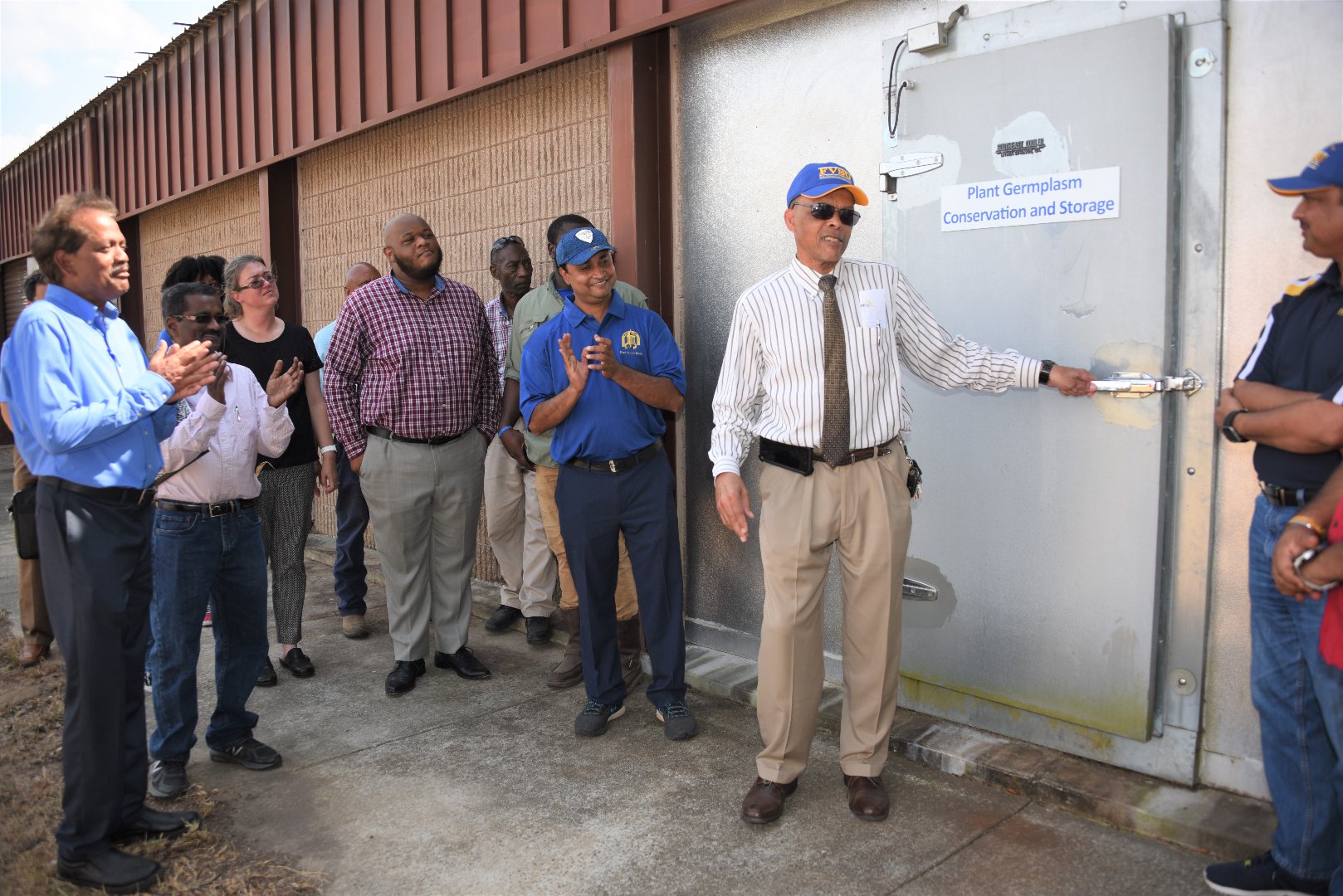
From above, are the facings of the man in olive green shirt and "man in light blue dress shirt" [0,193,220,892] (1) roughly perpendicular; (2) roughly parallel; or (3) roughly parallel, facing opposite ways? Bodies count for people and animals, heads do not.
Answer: roughly perpendicular

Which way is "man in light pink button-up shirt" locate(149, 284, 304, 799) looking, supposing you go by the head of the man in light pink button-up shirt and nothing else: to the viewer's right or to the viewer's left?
to the viewer's right

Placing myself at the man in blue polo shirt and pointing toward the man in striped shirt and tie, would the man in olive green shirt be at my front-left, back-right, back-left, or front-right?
back-left

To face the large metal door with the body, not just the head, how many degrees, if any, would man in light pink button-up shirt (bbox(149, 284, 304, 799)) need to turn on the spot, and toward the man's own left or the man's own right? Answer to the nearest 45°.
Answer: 0° — they already face it

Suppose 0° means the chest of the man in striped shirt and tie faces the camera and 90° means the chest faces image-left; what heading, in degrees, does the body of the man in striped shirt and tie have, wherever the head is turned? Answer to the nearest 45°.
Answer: approximately 0°

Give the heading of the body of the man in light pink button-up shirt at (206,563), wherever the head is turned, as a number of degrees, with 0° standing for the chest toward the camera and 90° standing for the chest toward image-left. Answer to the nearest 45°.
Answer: approximately 315°

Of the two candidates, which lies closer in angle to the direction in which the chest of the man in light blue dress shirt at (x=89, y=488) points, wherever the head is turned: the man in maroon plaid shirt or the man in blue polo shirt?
the man in blue polo shirt

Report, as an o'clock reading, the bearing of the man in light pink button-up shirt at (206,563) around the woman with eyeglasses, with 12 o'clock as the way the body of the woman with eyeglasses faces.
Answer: The man in light pink button-up shirt is roughly at 2 o'clock from the woman with eyeglasses.

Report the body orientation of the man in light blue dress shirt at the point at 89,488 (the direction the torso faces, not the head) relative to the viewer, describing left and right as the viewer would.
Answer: facing to the right of the viewer

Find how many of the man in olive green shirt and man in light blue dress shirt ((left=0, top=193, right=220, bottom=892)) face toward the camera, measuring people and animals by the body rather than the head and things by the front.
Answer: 1

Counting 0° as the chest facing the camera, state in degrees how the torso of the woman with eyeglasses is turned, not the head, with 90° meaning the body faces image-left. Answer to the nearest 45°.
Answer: approximately 315°

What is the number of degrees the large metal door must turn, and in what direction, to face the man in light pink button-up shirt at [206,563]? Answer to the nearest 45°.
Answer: approximately 45° to its right

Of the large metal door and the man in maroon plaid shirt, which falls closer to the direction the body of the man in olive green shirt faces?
the large metal door

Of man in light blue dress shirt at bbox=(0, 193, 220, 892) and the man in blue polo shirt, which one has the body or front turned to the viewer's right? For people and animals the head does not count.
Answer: the man in light blue dress shirt

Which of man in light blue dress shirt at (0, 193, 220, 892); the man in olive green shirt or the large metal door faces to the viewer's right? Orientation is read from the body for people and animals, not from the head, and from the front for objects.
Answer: the man in light blue dress shirt
